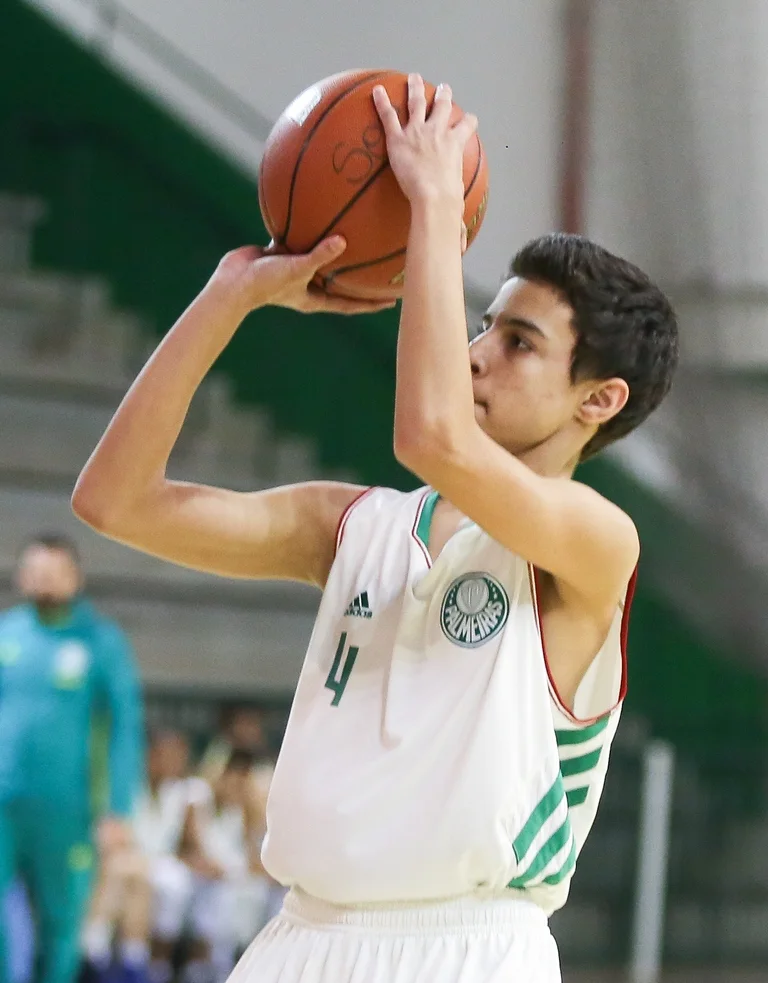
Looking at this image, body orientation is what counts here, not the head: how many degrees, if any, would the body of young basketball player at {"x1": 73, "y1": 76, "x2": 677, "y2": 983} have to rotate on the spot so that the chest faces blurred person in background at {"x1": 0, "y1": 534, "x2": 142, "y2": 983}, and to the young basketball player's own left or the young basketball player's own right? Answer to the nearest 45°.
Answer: approximately 135° to the young basketball player's own right

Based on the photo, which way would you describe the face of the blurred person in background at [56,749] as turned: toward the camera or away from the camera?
toward the camera

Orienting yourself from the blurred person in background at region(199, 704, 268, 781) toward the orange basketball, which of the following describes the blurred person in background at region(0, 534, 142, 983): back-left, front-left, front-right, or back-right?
front-right

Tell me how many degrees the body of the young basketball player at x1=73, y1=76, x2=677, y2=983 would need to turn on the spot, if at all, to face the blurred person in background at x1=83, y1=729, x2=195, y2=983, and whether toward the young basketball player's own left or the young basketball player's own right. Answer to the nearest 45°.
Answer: approximately 135° to the young basketball player's own right

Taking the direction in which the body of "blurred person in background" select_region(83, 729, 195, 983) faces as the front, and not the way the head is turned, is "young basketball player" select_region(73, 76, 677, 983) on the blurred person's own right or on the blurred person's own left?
on the blurred person's own left

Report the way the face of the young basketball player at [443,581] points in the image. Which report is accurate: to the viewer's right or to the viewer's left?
to the viewer's left

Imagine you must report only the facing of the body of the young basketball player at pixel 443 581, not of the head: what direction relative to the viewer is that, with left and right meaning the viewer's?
facing the viewer and to the left of the viewer

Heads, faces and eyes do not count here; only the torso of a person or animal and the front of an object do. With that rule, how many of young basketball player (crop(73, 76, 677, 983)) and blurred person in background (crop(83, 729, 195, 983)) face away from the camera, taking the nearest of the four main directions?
0

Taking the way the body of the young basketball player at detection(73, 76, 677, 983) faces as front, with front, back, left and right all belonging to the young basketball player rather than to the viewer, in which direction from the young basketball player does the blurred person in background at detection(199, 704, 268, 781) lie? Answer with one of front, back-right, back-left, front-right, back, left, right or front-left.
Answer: back-right

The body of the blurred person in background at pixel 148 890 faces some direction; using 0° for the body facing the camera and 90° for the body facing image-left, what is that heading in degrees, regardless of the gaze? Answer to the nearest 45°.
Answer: approximately 45°

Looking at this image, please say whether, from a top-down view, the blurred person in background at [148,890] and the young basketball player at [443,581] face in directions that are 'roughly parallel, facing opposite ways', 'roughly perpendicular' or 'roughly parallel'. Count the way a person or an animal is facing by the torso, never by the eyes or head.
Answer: roughly parallel

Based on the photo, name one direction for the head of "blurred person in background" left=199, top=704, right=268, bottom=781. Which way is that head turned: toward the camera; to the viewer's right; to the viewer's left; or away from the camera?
toward the camera
